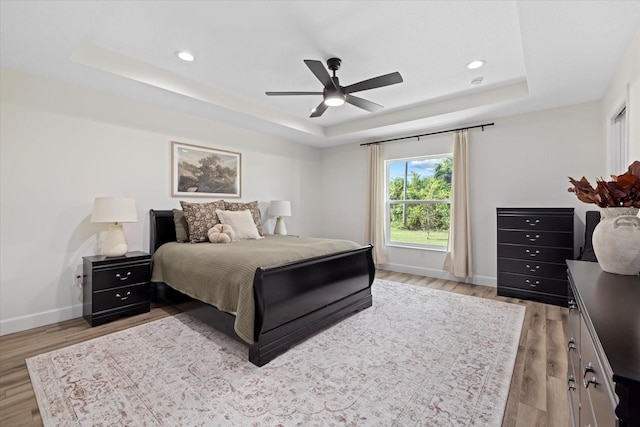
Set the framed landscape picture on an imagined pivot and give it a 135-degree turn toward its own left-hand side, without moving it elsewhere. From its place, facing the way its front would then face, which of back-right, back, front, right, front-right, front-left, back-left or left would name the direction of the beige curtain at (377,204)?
right

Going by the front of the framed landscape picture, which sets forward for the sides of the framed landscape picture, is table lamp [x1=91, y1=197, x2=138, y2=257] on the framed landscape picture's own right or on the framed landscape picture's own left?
on the framed landscape picture's own right

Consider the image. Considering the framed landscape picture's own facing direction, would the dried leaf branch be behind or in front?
in front

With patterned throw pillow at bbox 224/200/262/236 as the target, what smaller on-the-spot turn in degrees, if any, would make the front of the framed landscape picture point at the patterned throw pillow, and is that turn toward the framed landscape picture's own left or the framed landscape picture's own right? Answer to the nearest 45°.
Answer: approximately 45° to the framed landscape picture's own left

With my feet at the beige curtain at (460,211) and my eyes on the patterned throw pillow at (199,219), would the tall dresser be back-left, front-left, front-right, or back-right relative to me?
back-left

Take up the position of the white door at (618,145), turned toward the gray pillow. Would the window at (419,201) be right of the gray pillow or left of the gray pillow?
right

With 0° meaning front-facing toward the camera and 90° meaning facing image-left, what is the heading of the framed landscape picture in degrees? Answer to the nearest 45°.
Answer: approximately 315°

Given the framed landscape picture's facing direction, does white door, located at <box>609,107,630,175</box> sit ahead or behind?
ahead

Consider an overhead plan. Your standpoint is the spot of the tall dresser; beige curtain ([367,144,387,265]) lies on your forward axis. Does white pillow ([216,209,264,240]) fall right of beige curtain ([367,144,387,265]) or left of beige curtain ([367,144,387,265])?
left
